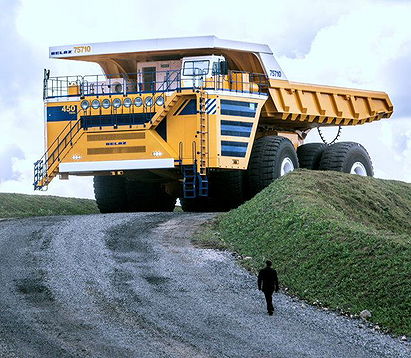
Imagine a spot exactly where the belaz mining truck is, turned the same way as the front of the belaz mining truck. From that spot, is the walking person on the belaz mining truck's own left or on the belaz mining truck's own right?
on the belaz mining truck's own left

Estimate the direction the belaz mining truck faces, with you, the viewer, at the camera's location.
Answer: facing the viewer and to the left of the viewer
